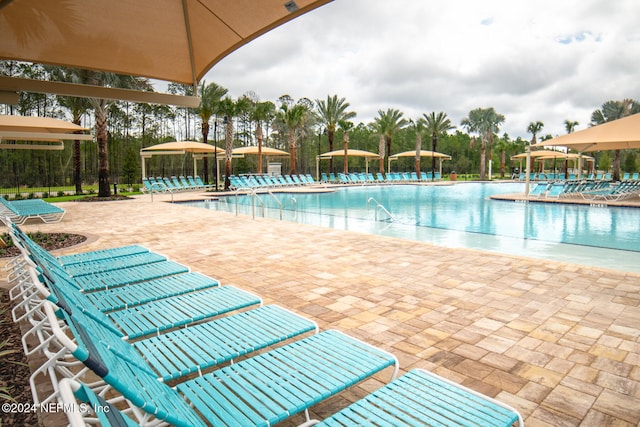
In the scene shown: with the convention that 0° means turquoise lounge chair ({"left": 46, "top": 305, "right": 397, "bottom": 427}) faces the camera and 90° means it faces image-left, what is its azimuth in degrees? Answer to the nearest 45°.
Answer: approximately 225°

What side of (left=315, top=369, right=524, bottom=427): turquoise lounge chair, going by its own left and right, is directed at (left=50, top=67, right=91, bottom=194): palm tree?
left

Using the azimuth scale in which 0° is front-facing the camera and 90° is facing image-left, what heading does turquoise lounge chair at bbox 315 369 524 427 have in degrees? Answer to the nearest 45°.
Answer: approximately 225°

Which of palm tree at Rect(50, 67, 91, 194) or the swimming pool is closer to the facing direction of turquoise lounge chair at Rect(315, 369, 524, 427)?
the swimming pool

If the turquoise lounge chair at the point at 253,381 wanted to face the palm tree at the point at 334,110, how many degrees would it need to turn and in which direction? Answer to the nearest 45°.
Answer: approximately 45° to its left

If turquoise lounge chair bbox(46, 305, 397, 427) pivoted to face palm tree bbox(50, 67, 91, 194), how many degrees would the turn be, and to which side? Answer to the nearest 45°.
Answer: approximately 45° to its left
